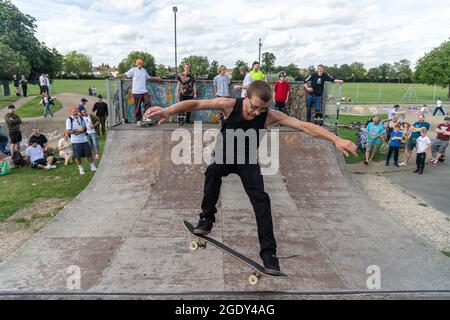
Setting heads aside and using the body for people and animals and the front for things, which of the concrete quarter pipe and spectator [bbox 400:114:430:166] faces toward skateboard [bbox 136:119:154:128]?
the spectator

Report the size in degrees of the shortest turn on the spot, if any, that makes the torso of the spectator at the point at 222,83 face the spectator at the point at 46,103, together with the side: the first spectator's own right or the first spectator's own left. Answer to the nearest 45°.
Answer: approximately 135° to the first spectator's own right

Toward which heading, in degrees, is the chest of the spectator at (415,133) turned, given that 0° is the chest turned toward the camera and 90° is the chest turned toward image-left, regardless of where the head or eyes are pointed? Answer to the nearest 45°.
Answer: approximately 45°

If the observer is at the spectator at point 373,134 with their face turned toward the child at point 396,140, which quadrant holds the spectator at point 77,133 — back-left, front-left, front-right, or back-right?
back-right

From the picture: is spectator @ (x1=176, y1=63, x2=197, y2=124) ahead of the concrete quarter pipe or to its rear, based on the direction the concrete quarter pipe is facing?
to the rear

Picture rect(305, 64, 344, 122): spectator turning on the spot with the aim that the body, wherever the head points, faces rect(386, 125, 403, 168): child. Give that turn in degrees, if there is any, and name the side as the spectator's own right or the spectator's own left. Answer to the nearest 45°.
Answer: approximately 90° to the spectator's own left

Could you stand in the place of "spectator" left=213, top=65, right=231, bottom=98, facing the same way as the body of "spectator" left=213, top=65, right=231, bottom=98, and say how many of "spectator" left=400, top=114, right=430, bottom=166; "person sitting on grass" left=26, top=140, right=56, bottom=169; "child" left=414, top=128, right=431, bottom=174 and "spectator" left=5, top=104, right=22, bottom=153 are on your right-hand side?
2

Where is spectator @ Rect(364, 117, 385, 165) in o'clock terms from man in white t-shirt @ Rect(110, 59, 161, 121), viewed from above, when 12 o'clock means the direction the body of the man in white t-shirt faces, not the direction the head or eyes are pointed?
The spectator is roughly at 9 o'clock from the man in white t-shirt.
